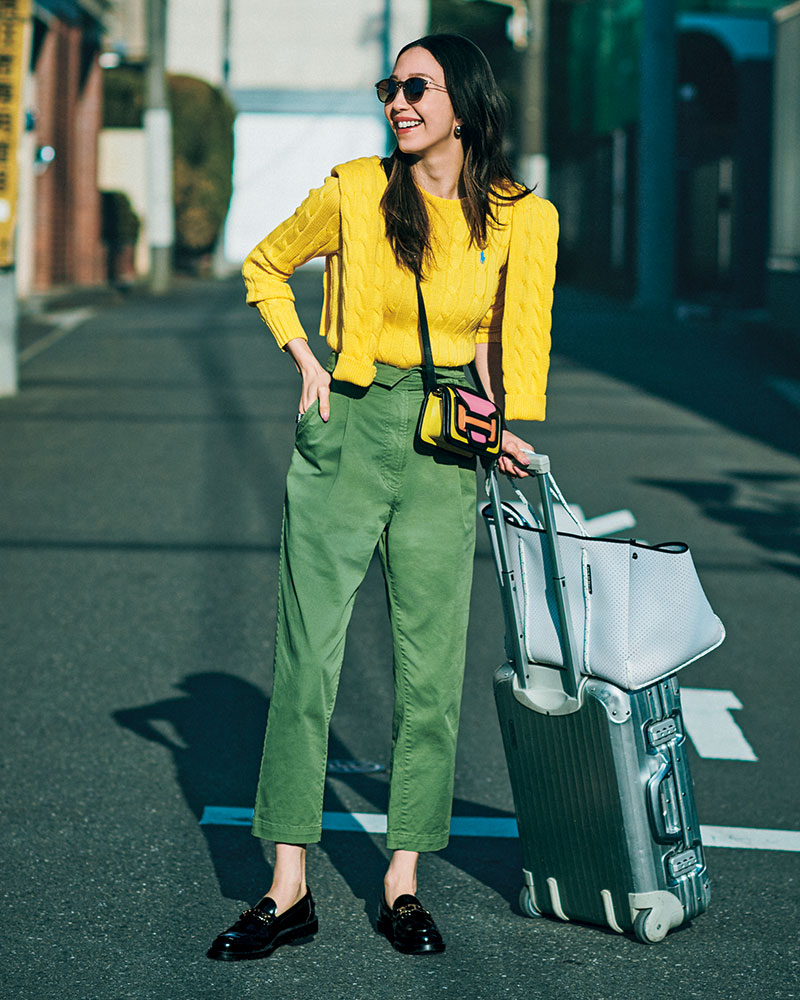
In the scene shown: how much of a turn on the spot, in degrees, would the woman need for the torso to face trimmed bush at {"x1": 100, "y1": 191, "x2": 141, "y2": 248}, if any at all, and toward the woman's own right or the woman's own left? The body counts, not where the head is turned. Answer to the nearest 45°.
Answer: approximately 180°

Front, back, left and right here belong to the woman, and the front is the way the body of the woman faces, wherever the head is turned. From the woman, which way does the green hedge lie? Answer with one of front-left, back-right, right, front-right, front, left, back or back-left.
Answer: back

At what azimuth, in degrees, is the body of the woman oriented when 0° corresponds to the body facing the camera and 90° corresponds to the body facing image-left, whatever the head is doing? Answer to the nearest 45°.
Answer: approximately 0°

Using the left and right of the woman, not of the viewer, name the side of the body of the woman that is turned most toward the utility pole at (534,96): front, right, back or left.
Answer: back

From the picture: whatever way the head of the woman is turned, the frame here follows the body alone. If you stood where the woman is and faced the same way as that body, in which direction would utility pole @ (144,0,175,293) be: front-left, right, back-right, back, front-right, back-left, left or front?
back

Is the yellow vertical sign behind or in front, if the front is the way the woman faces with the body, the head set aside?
behind

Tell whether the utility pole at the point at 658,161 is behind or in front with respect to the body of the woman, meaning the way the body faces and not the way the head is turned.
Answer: behind

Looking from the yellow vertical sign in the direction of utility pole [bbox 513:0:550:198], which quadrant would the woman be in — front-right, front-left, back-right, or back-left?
back-right
